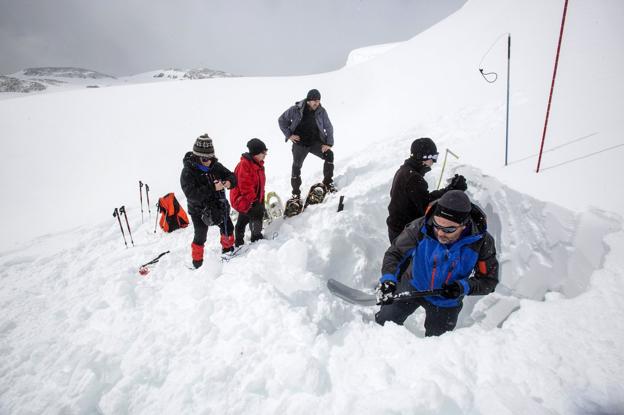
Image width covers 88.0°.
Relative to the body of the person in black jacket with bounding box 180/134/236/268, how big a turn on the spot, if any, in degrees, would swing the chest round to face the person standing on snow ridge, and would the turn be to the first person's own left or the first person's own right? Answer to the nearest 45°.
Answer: approximately 90° to the first person's own left

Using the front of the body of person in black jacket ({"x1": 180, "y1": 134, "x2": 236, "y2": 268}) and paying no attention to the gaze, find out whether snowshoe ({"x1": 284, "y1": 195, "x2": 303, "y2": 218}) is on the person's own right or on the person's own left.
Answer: on the person's own left

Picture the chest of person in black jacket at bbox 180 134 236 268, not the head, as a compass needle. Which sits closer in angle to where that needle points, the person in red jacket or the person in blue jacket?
the person in blue jacket

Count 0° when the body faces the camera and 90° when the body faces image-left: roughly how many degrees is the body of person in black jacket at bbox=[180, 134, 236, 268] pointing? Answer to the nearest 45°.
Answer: approximately 315°

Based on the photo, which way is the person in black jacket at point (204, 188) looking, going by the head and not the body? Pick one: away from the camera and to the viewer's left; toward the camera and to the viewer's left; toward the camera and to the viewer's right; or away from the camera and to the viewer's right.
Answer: toward the camera and to the viewer's right

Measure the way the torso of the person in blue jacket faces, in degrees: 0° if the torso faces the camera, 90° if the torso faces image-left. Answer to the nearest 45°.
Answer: approximately 45°

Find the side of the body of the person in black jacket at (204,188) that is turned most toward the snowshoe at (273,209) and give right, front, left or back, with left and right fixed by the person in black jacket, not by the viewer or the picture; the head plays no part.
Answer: left

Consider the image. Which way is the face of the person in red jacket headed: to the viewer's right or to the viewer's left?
to the viewer's right

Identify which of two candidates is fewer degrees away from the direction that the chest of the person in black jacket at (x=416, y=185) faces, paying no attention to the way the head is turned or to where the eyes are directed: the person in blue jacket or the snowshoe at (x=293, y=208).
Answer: the person in blue jacket
